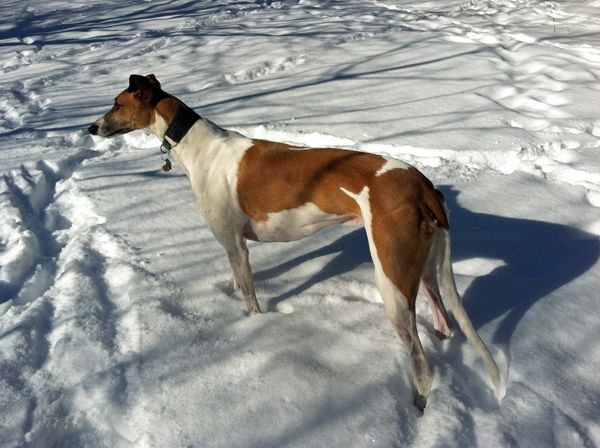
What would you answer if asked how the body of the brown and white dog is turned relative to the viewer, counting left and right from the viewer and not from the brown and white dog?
facing away from the viewer and to the left of the viewer
